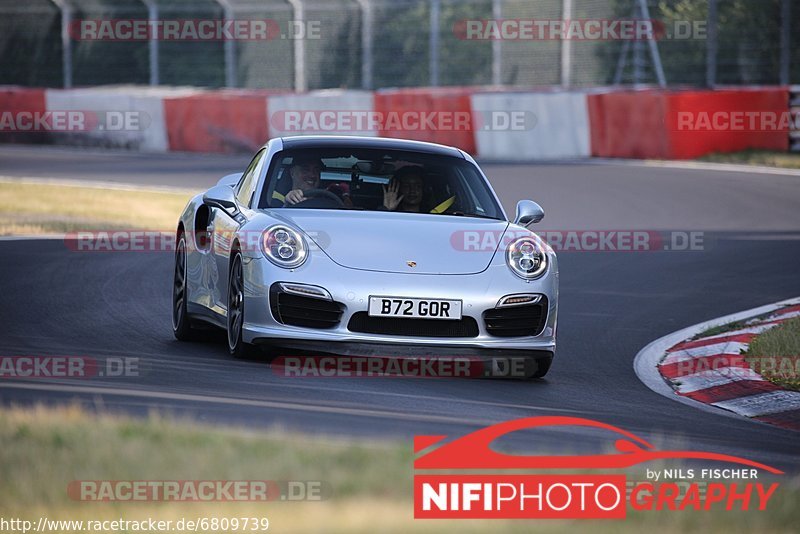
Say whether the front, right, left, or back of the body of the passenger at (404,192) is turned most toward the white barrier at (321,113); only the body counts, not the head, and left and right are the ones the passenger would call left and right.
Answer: back

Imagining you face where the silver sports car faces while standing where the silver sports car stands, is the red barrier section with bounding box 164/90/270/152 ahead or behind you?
behind

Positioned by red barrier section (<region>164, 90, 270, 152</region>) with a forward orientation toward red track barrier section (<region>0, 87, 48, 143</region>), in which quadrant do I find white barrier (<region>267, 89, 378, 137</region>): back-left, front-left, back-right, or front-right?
back-right

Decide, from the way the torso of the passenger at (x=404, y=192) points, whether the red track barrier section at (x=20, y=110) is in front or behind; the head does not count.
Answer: behind

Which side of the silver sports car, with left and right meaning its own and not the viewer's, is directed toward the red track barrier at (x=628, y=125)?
back

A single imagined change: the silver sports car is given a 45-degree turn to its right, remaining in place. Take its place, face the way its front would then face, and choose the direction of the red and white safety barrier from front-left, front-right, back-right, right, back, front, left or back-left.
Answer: back-right

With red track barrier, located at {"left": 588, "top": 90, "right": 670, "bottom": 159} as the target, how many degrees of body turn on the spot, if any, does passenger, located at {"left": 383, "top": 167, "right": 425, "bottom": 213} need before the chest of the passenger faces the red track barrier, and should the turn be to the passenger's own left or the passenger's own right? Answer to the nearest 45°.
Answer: approximately 180°

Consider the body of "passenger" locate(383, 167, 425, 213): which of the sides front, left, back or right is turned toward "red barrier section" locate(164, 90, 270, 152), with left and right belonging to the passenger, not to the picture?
back

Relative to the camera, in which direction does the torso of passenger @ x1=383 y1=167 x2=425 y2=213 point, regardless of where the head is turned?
toward the camera

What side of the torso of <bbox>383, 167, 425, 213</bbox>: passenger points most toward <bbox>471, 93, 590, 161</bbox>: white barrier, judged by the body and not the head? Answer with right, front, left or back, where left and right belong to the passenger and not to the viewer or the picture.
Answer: back

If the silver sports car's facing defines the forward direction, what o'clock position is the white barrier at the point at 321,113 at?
The white barrier is roughly at 6 o'clock from the silver sports car.

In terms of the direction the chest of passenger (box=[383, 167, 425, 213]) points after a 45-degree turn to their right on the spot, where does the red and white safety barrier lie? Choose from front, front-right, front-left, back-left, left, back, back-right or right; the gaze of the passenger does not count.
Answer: back-right
